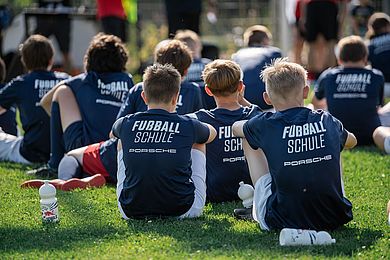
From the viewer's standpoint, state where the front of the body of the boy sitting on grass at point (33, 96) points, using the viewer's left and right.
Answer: facing away from the viewer and to the left of the viewer

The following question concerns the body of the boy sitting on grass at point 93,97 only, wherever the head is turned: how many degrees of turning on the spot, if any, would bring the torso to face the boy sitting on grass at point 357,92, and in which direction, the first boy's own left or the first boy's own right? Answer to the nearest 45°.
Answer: approximately 135° to the first boy's own right

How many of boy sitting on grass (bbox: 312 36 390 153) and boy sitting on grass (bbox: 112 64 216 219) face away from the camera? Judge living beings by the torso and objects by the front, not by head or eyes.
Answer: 2

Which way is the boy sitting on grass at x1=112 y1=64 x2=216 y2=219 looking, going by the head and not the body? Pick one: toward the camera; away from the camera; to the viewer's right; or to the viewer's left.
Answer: away from the camera

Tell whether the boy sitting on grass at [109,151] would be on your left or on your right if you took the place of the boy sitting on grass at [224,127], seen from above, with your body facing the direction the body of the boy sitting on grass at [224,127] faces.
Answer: on your left

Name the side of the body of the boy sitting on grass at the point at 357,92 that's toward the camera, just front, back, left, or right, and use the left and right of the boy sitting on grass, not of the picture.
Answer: back

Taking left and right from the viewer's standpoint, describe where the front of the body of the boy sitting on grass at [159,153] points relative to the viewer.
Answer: facing away from the viewer

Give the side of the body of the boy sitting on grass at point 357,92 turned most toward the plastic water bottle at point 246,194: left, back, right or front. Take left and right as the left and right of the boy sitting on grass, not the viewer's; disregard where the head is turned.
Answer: back

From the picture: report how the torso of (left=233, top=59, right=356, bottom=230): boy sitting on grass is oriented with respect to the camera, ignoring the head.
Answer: away from the camera

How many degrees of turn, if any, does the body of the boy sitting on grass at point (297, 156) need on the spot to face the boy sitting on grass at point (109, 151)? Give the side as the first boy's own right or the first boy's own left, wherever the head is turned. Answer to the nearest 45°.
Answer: approximately 45° to the first boy's own left

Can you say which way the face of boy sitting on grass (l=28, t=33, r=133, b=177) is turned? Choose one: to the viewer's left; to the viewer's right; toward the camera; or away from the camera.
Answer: away from the camera

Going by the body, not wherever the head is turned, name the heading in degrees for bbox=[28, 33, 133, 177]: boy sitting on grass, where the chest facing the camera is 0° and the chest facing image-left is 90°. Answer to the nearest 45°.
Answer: approximately 135°

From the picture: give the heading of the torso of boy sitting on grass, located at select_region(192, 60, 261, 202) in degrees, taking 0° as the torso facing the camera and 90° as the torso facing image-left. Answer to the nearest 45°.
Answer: approximately 180°
